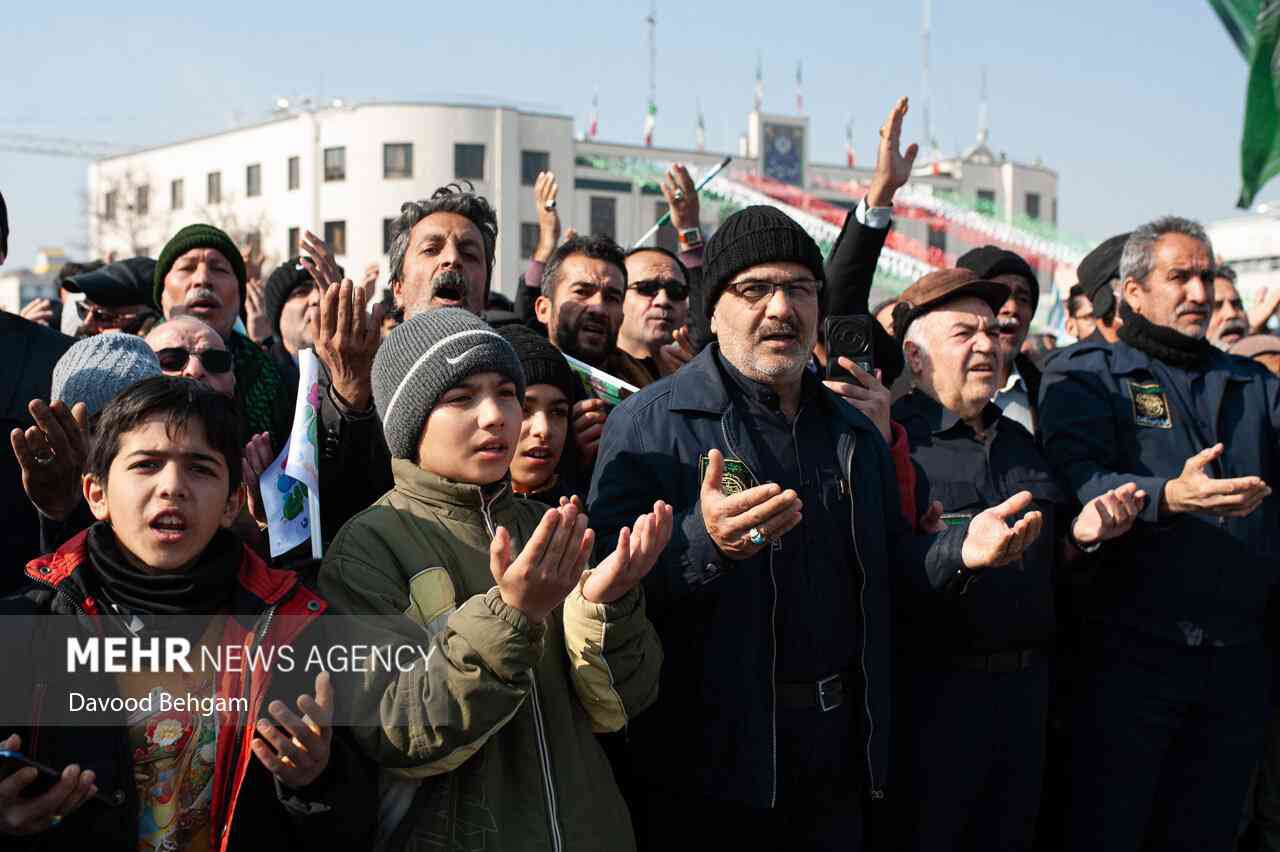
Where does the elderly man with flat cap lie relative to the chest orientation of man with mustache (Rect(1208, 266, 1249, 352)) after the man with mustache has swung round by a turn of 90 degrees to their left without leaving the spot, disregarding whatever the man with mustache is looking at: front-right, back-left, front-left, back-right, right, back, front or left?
back-right

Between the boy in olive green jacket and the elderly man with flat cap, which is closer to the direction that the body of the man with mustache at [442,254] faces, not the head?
the boy in olive green jacket

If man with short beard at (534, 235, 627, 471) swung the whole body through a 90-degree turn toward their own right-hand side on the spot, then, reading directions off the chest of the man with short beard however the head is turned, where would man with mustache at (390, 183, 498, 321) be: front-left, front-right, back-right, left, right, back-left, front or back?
front

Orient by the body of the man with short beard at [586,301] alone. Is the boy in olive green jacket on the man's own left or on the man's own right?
on the man's own right

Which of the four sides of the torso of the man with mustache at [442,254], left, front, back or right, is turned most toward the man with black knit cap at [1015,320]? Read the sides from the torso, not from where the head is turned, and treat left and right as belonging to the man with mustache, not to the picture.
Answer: left

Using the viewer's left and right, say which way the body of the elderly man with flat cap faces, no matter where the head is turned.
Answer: facing the viewer and to the right of the viewer

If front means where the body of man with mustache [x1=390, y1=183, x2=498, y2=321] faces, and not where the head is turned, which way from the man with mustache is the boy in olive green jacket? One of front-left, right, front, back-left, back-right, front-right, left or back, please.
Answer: front

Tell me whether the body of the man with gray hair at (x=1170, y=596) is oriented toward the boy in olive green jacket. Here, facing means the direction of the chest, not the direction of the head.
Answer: no

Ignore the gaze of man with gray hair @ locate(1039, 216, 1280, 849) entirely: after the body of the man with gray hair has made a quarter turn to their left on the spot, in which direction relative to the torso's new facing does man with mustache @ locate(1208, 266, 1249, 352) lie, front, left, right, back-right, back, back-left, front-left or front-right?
front-left

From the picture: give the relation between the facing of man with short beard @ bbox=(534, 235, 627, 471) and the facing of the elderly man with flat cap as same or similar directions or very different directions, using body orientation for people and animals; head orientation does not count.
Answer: same or similar directions

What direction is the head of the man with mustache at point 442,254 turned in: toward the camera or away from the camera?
toward the camera

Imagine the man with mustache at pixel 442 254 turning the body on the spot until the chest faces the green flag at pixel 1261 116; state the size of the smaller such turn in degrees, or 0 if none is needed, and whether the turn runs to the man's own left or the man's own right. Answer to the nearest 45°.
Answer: approximately 135° to the man's own left

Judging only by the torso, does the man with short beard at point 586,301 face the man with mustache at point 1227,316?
no

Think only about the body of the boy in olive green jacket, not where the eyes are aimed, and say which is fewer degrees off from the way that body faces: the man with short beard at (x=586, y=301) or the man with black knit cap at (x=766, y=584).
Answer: the man with black knit cap

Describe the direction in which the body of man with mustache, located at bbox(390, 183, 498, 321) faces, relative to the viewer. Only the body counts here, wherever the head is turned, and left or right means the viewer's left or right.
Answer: facing the viewer

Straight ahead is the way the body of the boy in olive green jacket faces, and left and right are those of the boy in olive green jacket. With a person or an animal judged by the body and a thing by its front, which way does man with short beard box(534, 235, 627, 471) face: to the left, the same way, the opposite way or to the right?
the same way

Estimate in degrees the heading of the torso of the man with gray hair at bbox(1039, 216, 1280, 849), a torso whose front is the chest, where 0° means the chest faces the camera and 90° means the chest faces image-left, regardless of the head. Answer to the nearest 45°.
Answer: approximately 315°

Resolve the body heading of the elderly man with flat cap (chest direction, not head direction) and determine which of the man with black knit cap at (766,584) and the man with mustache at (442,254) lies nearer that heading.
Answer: the man with black knit cap

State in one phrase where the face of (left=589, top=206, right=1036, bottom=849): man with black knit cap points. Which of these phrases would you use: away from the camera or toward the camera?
toward the camera

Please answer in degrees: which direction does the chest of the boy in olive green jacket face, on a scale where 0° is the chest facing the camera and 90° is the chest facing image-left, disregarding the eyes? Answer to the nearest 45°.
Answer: approximately 315°
